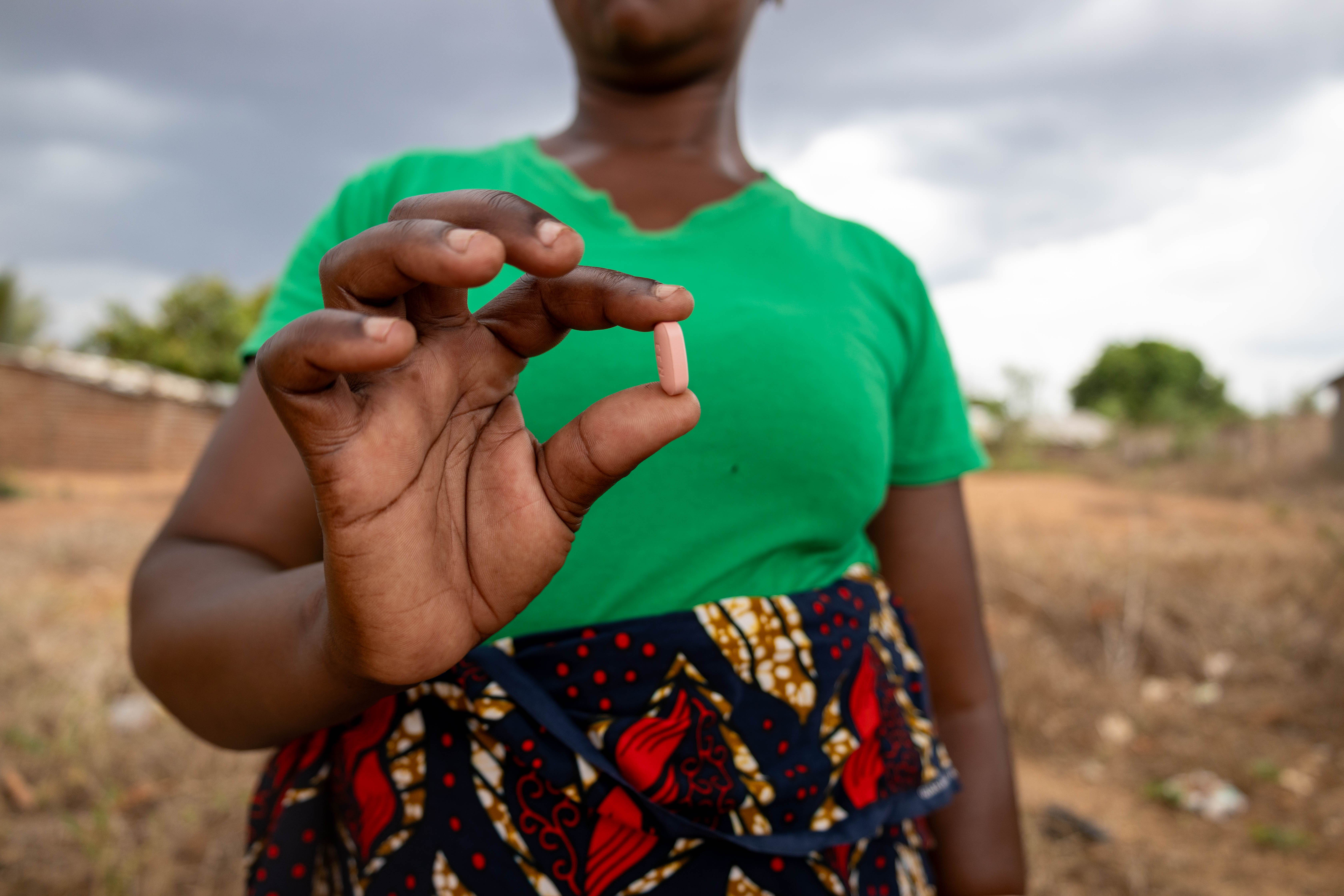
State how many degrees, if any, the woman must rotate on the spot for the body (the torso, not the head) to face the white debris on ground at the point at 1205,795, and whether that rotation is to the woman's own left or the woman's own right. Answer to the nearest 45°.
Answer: approximately 135° to the woman's own left

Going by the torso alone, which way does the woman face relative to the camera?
toward the camera

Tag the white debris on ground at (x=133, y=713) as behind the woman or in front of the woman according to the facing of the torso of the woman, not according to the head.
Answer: behind

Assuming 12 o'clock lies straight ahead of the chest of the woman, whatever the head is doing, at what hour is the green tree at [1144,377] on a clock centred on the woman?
The green tree is roughly at 7 o'clock from the woman.

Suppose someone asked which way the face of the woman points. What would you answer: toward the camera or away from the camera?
toward the camera

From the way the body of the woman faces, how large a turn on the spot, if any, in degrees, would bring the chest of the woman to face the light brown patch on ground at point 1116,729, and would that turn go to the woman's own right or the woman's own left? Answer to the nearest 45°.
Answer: approximately 135° to the woman's own left

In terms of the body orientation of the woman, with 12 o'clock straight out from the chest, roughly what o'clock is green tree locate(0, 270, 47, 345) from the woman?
The green tree is roughly at 5 o'clock from the woman.

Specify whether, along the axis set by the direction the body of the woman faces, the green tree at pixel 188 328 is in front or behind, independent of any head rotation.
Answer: behind

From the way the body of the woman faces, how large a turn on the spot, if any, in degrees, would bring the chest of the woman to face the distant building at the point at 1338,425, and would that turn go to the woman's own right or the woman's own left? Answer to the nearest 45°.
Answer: approximately 135° to the woman's own left
